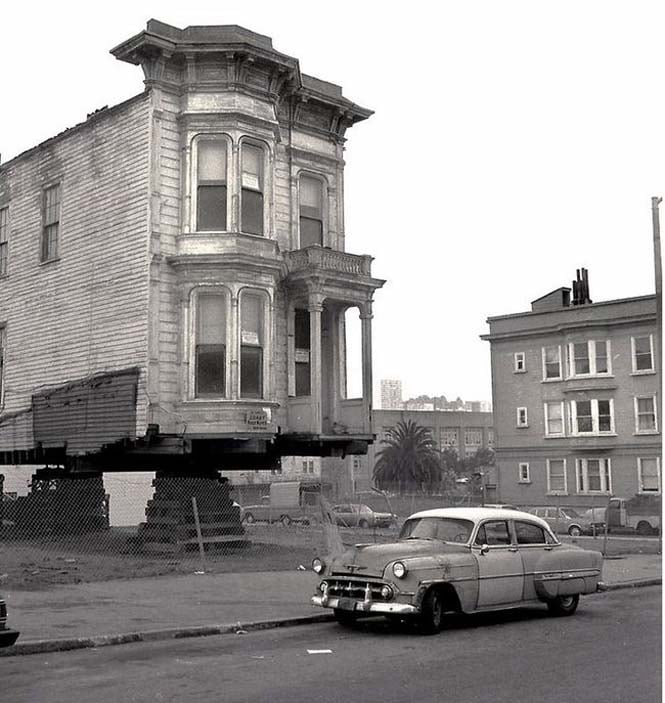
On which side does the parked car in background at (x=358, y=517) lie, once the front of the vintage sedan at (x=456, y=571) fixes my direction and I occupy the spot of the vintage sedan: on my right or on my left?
on my right

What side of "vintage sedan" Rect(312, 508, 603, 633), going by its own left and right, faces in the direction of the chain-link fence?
right

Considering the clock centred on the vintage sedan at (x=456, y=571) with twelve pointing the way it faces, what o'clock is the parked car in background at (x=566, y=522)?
The parked car in background is roughly at 5 o'clock from the vintage sedan.

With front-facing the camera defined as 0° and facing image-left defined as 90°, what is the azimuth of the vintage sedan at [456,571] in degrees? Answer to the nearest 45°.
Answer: approximately 45°
